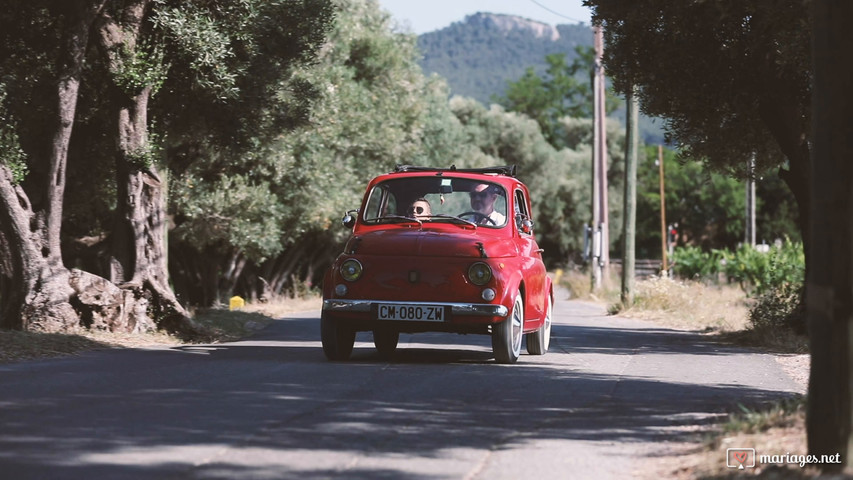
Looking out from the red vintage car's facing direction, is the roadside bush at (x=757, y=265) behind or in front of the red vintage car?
behind

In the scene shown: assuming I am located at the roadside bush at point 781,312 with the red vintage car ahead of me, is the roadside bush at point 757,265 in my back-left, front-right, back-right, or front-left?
back-right

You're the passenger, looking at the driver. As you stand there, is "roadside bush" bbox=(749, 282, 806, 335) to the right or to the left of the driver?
left

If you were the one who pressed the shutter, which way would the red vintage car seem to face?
facing the viewer

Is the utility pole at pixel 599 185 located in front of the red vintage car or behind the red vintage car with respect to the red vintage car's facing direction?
behind

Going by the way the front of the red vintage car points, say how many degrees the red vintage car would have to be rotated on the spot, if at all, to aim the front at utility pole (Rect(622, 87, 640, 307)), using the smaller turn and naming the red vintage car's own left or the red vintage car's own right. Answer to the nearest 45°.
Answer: approximately 180°

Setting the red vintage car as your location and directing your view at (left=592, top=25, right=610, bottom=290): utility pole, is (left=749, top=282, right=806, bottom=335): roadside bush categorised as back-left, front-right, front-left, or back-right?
front-right
